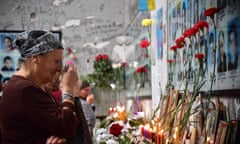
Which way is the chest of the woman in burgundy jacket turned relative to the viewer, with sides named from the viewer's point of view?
facing to the right of the viewer

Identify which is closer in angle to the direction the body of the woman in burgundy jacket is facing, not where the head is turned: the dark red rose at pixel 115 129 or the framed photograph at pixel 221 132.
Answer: the framed photograph

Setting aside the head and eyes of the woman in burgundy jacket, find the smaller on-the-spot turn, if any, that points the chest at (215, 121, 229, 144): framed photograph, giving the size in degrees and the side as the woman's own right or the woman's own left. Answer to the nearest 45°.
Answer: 0° — they already face it

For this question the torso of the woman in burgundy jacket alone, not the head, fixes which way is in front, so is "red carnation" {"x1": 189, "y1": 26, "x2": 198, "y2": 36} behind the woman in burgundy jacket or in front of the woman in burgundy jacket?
in front

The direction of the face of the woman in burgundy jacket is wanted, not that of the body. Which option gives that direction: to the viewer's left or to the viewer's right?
to the viewer's right
